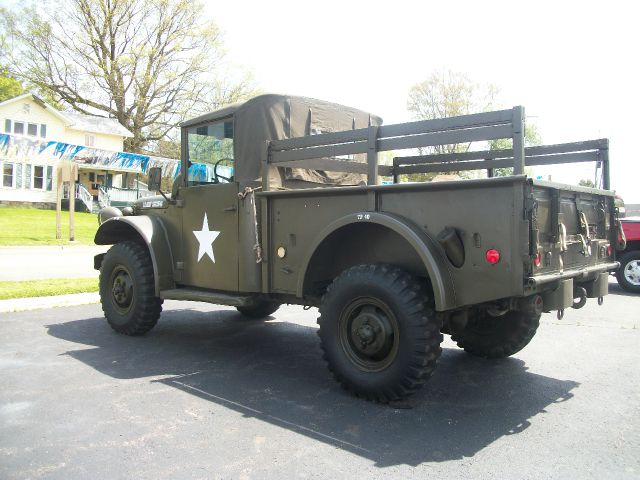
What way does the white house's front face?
toward the camera

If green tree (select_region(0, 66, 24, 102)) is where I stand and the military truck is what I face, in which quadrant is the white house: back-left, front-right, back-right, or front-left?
front-left

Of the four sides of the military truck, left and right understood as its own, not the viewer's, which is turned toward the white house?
front

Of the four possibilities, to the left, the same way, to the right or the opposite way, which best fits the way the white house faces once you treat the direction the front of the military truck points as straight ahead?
the opposite way

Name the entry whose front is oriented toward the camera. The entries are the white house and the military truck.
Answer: the white house

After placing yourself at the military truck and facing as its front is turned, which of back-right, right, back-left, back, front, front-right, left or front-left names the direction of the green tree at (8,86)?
front

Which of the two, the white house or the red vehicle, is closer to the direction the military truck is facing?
the white house

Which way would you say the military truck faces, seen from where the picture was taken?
facing away from the viewer and to the left of the viewer

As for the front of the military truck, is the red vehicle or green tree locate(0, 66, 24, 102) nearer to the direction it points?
the green tree

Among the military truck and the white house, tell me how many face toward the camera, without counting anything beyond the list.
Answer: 1

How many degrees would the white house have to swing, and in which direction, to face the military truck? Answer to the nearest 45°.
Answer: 0° — it already faces it

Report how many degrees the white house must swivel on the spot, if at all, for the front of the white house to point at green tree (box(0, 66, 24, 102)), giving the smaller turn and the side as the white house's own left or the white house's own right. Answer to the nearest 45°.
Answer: approximately 135° to the white house's own right

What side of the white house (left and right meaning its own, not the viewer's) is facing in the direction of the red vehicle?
front
